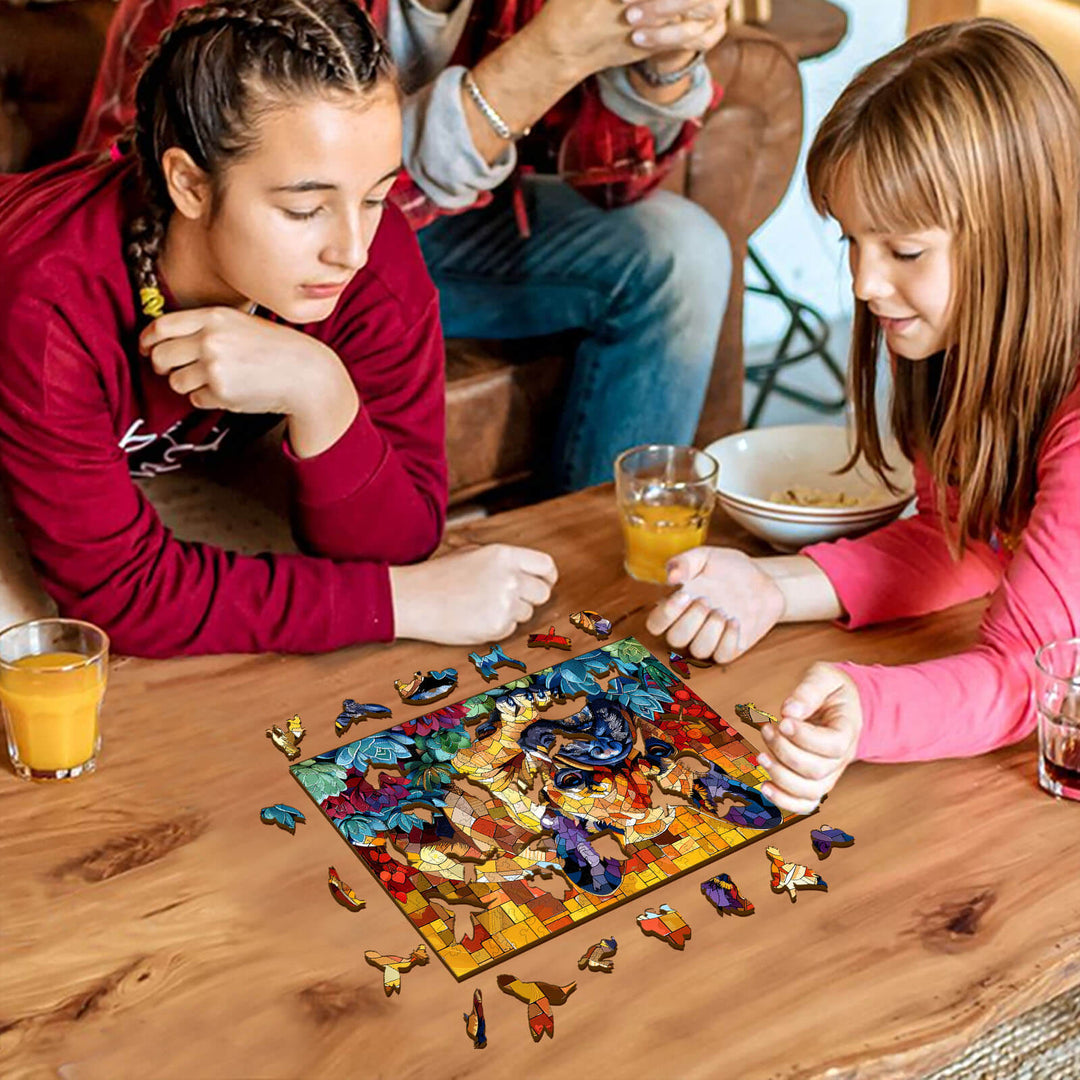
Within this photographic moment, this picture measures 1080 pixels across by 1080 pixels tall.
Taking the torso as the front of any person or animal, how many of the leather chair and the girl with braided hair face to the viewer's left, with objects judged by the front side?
0

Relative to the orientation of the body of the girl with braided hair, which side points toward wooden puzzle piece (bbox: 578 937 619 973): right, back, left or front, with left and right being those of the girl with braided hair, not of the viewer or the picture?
front

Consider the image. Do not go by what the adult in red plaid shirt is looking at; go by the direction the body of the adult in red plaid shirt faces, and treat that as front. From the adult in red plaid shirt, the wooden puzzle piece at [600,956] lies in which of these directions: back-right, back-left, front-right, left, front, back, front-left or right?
front-right

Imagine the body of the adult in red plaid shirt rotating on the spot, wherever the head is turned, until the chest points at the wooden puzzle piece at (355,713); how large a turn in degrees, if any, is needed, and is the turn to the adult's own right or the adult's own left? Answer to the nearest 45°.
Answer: approximately 45° to the adult's own right

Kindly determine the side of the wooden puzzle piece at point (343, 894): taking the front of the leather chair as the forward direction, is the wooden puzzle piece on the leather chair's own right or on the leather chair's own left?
on the leather chair's own right

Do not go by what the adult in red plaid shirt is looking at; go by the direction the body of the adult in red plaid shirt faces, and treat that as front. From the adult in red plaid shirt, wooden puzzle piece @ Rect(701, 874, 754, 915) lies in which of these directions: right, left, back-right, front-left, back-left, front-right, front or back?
front-right

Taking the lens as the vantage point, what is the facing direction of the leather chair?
facing the viewer and to the right of the viewer

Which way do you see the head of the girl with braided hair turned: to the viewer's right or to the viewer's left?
to the viewer's right
